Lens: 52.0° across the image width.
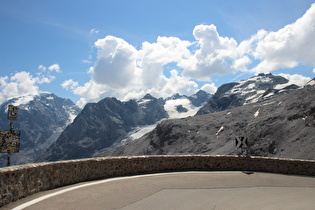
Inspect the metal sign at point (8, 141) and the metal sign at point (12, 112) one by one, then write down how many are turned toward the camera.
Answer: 2

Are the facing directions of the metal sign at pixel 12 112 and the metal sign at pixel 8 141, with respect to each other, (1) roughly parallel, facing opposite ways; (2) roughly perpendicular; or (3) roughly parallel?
roughly parallel

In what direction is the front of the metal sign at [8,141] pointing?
toward the camera
